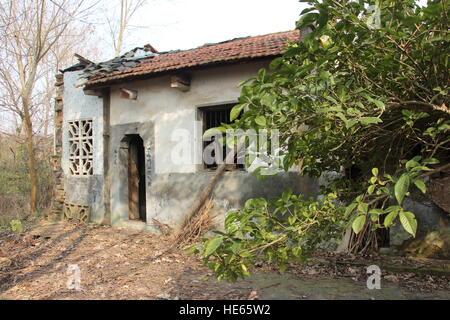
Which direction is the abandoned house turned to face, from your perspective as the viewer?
facing the viewer and to the left of the viewer
